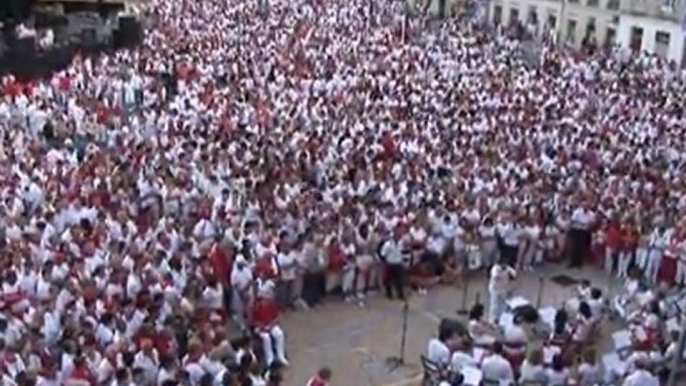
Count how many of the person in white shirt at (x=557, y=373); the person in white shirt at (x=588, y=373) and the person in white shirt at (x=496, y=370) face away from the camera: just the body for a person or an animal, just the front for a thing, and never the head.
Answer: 3

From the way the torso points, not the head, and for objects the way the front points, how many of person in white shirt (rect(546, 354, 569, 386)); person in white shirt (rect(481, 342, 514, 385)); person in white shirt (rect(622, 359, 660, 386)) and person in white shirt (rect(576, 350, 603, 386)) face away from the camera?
4

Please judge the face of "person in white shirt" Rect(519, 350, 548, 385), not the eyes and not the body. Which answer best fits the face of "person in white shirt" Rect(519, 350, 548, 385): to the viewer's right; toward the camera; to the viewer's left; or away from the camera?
away from the camera

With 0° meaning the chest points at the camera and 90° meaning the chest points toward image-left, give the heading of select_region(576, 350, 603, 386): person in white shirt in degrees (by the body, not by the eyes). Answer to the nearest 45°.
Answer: approximately 180°

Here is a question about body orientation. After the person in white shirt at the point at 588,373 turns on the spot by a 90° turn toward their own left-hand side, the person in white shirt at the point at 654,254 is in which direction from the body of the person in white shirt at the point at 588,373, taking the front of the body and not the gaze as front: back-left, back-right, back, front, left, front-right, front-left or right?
right

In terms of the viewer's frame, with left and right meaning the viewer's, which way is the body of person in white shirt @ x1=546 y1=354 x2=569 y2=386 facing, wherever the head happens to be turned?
facing away from the viewer

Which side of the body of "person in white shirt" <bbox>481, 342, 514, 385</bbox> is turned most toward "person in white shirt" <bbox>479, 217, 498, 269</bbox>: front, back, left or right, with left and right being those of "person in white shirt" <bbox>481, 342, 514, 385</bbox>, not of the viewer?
front

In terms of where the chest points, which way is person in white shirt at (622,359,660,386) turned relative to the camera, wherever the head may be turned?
away from the camera

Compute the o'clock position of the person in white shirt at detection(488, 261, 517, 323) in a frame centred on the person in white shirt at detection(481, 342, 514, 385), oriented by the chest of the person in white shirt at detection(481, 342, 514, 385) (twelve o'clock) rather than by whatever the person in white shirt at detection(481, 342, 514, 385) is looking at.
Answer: the person in white shirt at detection(488, 261, 517, 323) is roughly at 12 o'clock from the person in white shirt at detection(481, 342, 514, 385).

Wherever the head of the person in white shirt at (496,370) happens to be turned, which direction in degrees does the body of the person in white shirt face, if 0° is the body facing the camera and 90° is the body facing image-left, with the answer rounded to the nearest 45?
approximately 180°

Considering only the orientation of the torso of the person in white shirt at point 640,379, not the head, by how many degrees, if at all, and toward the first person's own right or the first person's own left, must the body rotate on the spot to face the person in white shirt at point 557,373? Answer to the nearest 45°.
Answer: approximately 90° to the first person's own left

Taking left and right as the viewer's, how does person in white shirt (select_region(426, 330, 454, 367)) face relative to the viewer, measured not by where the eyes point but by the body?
facing away from the viewer and to the right of the viewer

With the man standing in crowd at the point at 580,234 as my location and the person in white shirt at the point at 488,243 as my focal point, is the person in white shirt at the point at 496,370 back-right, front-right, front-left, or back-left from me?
front-left

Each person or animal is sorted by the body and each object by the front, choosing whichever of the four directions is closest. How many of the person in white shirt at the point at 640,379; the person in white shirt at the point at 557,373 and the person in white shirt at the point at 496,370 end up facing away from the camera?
3

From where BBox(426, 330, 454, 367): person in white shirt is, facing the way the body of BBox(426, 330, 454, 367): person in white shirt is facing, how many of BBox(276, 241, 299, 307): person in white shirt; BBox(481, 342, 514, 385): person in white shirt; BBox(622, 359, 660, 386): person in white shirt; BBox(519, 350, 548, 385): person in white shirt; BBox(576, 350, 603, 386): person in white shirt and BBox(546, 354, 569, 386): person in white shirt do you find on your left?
1

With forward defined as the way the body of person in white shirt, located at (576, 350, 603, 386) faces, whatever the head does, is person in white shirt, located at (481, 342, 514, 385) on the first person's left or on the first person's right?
on the first person's left
